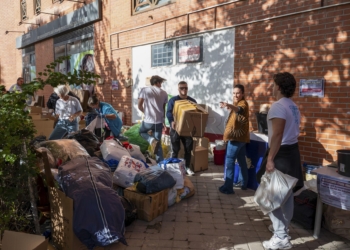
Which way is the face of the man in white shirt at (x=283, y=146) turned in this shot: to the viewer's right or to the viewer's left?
to the viewer's left

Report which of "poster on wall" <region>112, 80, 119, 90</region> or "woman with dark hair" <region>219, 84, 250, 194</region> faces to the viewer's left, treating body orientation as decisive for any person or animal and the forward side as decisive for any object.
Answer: the woman with dark hair

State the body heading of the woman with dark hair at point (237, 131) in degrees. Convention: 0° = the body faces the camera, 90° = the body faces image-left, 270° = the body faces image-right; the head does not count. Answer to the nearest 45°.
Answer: approximately 90°

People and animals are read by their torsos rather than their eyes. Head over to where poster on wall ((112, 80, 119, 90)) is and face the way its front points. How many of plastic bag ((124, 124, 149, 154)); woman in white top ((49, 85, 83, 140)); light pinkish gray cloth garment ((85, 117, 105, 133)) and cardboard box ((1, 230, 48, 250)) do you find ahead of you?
4

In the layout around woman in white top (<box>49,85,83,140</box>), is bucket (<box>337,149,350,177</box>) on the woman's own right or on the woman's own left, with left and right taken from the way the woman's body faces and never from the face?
on the woman's own left

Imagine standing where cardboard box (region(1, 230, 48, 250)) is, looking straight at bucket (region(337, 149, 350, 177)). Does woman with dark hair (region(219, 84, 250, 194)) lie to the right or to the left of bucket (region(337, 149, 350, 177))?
left

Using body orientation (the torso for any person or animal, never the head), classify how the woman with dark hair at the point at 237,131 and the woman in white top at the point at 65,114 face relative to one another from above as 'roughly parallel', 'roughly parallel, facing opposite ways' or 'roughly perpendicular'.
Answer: roughly perpendicular

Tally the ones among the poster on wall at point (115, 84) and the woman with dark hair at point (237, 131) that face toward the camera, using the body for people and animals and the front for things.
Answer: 1

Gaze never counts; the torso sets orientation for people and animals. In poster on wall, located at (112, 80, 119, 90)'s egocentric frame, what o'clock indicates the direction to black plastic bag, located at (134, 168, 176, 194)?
The black plastic bag is roughly at 12 o'clock from the poster on wall.

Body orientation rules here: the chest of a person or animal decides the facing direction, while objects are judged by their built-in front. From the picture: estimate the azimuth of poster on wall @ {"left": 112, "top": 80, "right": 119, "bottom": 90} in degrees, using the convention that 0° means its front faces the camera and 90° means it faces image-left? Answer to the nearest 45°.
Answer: approximately 0°

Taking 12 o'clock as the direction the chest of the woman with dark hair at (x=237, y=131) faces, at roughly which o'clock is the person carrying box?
The person carrying box is roughly at 1 o'clock from the woman with dark hair.
